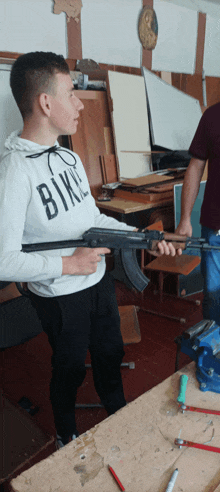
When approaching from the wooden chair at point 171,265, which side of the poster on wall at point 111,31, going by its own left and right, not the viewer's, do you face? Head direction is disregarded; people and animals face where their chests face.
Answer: front

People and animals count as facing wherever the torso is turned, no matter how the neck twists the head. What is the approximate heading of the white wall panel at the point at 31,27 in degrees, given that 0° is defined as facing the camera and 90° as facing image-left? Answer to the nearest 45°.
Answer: approximately 0°

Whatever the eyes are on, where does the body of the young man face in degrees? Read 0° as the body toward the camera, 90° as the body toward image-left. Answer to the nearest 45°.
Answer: approximately 315°

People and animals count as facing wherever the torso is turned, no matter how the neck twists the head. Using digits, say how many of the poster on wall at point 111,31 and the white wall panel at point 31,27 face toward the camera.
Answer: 2

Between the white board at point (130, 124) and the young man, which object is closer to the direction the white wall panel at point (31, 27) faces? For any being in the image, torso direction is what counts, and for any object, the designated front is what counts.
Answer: the young man

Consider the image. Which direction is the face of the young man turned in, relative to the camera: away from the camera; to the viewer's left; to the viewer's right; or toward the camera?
to the viewer's right
